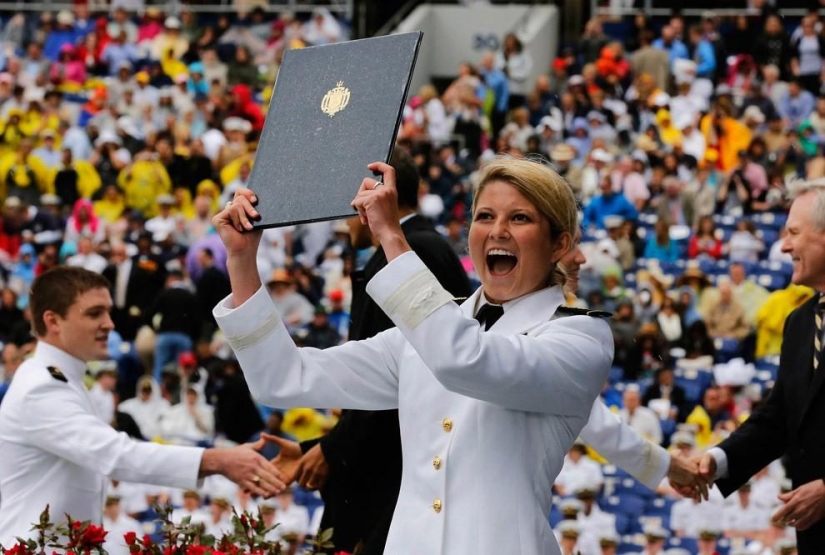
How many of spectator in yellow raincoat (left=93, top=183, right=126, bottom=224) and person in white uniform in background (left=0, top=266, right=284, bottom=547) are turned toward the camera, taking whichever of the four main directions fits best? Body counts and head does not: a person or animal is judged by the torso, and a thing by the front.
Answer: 1

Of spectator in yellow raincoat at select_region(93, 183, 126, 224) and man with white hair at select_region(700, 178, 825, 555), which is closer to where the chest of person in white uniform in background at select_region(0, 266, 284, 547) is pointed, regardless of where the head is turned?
the man with white hair

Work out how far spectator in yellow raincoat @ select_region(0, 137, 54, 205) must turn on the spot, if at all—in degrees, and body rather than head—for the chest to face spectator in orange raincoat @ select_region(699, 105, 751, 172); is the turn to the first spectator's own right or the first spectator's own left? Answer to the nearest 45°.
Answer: approximately 90° to the first spectator's own left

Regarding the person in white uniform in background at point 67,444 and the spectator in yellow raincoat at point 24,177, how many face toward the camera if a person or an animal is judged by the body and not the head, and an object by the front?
1

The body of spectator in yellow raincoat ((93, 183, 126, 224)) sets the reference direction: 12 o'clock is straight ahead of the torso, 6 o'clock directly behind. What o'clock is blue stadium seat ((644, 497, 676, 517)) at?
The blue stadium seat is roughly at 11 o'clock from the spectator in yellow raincoat.

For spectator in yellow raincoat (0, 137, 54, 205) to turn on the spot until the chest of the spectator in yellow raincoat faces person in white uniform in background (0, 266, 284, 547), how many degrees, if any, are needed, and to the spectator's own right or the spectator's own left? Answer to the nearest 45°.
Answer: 0° — they already face them

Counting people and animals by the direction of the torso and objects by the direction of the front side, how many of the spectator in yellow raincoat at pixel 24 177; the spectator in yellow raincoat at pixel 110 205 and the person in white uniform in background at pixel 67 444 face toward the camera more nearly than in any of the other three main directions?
2

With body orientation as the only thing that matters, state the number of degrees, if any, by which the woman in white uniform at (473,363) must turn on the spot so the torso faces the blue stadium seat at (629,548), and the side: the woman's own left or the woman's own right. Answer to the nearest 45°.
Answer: approximately 135° to the woman's own right

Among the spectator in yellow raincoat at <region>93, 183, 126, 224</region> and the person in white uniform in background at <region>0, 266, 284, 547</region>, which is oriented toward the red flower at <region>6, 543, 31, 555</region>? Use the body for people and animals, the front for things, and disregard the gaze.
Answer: the spectator in yellow raincoat

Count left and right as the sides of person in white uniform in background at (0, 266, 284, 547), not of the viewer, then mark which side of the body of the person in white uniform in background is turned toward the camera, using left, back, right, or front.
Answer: right

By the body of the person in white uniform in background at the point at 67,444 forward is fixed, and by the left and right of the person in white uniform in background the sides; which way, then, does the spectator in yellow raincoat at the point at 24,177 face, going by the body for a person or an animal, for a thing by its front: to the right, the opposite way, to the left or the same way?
to the right

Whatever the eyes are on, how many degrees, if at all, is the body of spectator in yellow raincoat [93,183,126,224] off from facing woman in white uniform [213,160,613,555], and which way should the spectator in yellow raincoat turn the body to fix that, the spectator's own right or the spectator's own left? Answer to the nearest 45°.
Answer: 0° — they already face them

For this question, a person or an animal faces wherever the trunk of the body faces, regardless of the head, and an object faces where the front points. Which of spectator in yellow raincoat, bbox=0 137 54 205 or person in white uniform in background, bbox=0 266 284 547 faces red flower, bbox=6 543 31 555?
the spectator in yellow raincoat

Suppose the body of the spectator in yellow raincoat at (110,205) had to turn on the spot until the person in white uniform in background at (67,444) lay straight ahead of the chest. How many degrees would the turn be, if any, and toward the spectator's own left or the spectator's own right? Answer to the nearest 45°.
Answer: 0° — they already face them
